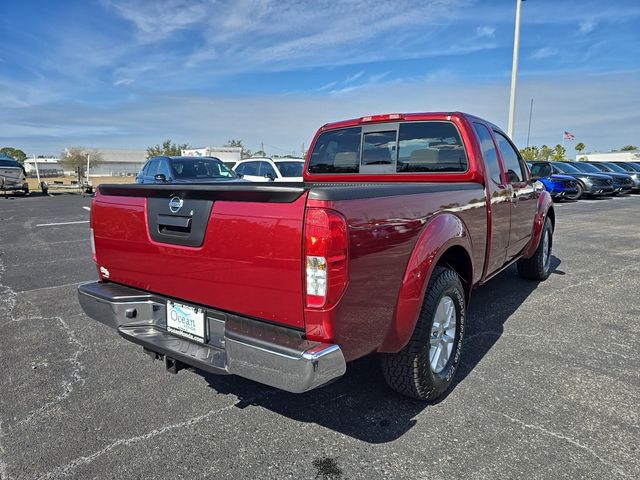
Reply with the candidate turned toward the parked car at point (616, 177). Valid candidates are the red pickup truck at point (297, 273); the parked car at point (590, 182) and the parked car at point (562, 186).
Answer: the red pickup truck

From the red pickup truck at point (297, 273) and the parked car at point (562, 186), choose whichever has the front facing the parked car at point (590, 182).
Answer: the red pickup truck

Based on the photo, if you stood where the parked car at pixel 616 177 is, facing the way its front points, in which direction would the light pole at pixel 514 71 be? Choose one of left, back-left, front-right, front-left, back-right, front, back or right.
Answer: right

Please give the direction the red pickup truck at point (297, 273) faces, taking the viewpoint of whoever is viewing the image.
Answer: facing away from the viewer and to the right of the viewer

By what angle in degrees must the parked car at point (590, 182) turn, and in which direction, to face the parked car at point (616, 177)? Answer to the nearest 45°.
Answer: approximately 135° to its left

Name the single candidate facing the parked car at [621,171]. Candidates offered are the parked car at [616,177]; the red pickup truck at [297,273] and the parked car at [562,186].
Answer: the red pickup truck

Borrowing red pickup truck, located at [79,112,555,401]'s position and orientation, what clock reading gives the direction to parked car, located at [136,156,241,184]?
The parked car is roughly at 10 o'clock from the red pickup truck.

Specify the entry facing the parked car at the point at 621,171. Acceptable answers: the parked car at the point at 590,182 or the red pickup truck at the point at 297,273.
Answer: the red pickup truck
